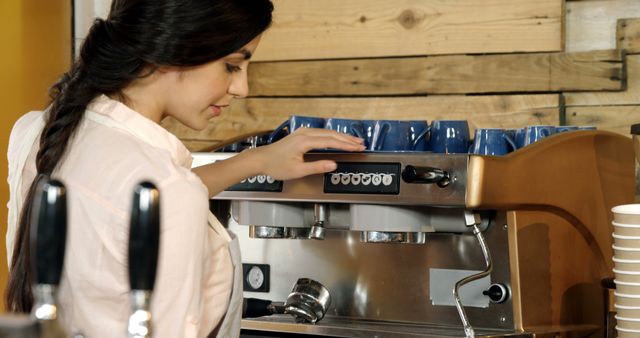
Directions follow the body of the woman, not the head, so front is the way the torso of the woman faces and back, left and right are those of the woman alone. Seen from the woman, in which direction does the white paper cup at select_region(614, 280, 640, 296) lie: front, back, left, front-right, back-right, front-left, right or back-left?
front-right

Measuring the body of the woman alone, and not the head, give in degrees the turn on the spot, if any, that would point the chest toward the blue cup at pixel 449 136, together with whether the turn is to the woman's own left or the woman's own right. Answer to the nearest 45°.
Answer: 0° — they already face it

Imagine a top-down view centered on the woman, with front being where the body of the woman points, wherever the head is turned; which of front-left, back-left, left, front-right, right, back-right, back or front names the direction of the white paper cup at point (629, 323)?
front-right

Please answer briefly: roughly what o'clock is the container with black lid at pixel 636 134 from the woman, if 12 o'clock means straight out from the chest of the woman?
The container with black lid is roughly at 1 o'clock from the woman.

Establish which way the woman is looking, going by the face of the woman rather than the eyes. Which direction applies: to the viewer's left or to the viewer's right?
to the viewer's right

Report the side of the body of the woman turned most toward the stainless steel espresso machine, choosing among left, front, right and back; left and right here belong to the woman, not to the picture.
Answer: front

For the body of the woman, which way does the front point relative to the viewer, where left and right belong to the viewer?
facing away from the viewer and to the right of the viewer

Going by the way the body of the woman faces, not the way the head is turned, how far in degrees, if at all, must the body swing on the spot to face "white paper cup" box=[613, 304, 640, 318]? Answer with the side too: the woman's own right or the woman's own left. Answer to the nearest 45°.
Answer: approximately 45° to the woman's own right

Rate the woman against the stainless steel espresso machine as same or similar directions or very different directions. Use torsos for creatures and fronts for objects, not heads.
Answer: very different directions
